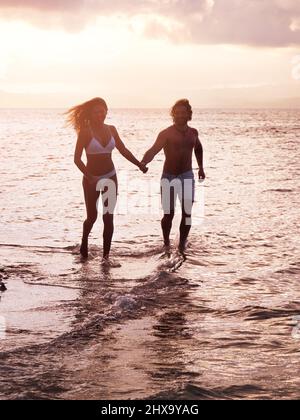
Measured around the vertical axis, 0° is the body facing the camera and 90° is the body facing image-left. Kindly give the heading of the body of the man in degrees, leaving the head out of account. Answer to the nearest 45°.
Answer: approximately 0°

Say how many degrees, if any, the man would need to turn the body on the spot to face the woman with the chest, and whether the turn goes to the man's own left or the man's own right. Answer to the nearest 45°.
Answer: approximately 45° to the man's own right
